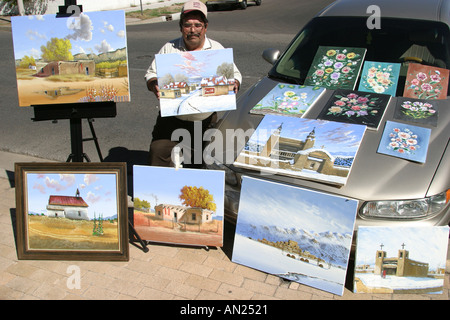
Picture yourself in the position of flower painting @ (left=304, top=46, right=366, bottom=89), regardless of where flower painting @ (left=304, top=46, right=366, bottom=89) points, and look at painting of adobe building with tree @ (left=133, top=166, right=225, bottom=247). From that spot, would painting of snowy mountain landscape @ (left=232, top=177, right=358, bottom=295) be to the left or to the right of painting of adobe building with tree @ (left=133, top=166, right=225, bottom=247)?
left

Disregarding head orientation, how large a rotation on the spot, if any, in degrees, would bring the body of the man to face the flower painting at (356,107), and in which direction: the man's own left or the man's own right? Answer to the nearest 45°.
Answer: approximately 90° to the man's own left

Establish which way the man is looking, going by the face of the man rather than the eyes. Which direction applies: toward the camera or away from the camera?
toward the camera

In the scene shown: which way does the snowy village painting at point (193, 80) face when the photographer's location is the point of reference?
facing the viewer

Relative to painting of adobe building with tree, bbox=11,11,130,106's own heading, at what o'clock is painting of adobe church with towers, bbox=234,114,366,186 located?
The painting of adobe church with towers is roughly at 10 o'clock from the painting of adobe building with tree.

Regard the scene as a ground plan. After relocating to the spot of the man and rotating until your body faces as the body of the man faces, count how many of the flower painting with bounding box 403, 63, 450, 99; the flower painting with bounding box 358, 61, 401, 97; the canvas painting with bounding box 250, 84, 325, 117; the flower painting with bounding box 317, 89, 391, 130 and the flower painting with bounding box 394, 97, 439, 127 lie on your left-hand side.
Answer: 5

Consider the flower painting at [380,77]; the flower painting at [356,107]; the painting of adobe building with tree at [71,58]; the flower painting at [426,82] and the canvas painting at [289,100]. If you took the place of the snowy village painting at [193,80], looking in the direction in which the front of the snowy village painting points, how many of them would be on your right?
1

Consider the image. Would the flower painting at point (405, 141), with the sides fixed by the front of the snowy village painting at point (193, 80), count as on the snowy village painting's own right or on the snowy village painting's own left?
on the snowy village painting's own left

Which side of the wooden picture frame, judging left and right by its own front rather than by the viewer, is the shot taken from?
front

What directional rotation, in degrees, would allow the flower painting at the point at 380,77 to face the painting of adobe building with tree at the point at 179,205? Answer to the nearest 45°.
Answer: approximately 45° to its right
